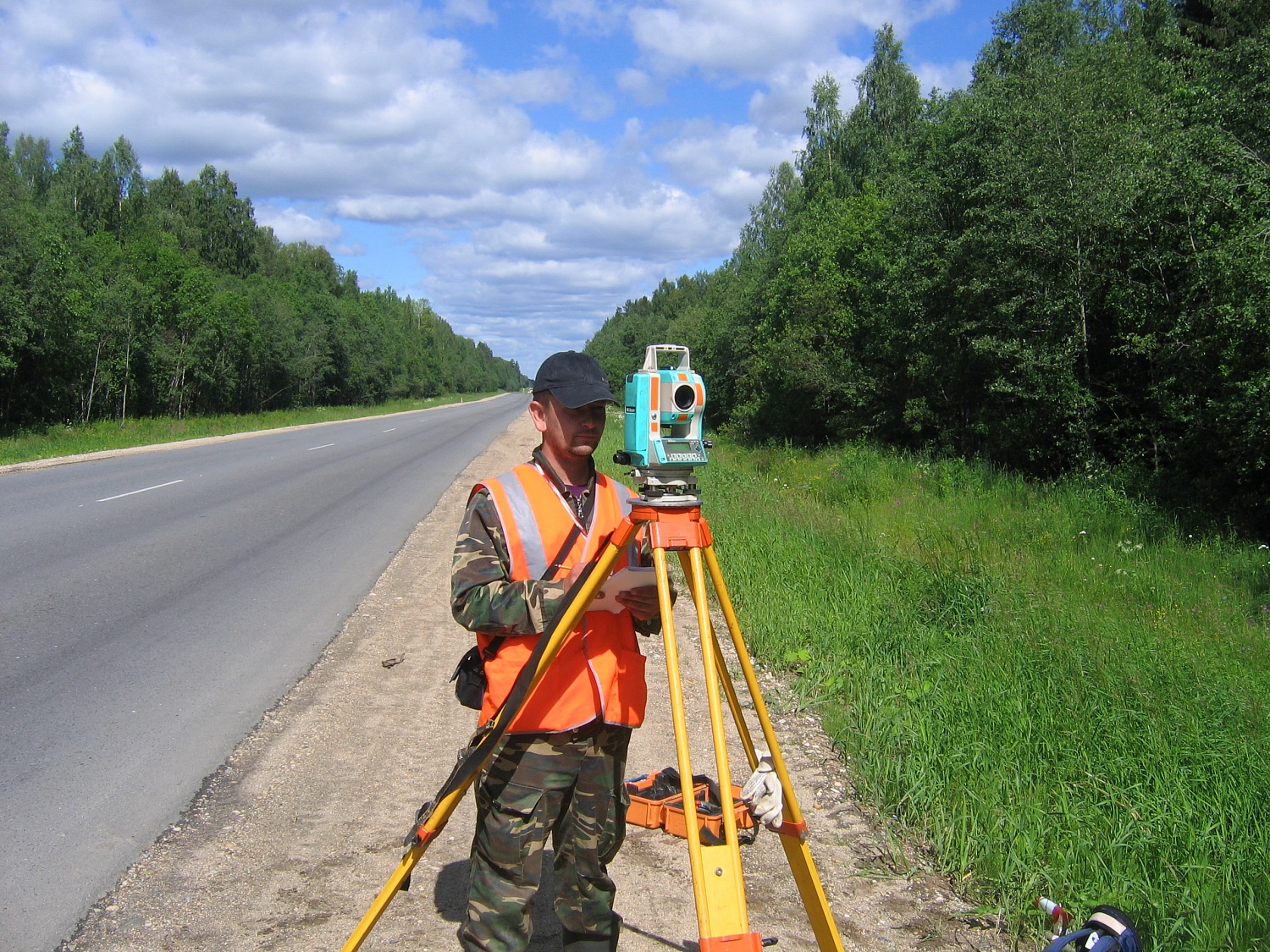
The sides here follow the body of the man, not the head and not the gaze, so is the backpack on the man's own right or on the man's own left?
on the man's own left

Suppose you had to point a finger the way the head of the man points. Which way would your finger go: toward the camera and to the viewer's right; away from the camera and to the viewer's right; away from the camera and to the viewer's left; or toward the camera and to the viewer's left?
toward the camera and to the viewer's right

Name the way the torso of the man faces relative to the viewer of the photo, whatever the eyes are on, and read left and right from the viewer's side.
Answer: facing the viewer and to the right of the viewer
